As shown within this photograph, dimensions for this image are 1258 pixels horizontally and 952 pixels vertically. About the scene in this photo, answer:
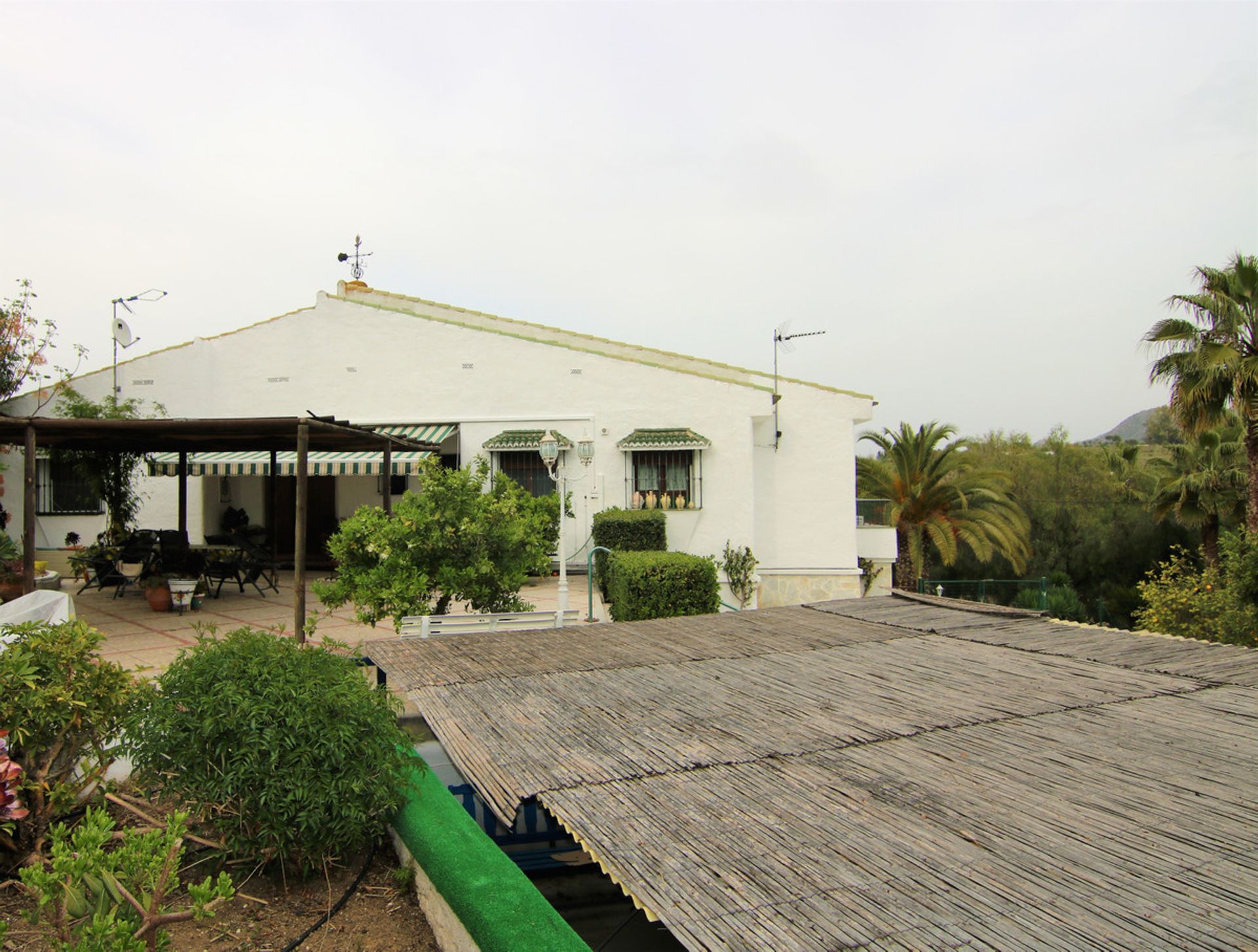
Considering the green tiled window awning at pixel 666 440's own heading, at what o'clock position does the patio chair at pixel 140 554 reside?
The patio chair is roughly at 2 o'clock from the green tiled window awning.

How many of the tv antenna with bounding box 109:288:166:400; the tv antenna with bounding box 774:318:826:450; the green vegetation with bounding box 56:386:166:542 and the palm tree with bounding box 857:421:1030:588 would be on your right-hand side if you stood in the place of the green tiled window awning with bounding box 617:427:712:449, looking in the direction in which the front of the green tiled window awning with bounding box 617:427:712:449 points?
2

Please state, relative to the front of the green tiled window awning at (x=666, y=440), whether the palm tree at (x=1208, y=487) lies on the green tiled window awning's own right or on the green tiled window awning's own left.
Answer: on the green tiled window awning's own left

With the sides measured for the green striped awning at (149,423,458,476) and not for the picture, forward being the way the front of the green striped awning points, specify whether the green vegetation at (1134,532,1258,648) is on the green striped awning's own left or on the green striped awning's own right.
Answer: on the green striped awning's own left

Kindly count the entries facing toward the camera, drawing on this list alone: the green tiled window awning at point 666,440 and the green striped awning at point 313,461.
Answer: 2

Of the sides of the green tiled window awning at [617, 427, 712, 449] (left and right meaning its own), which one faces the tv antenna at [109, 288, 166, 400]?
right

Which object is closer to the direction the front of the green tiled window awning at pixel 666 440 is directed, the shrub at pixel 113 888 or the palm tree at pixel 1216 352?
the shrub

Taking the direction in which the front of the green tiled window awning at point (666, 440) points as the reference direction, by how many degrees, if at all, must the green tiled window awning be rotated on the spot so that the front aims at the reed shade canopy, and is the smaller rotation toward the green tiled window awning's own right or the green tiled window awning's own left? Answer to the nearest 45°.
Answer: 0° — it already faces it
